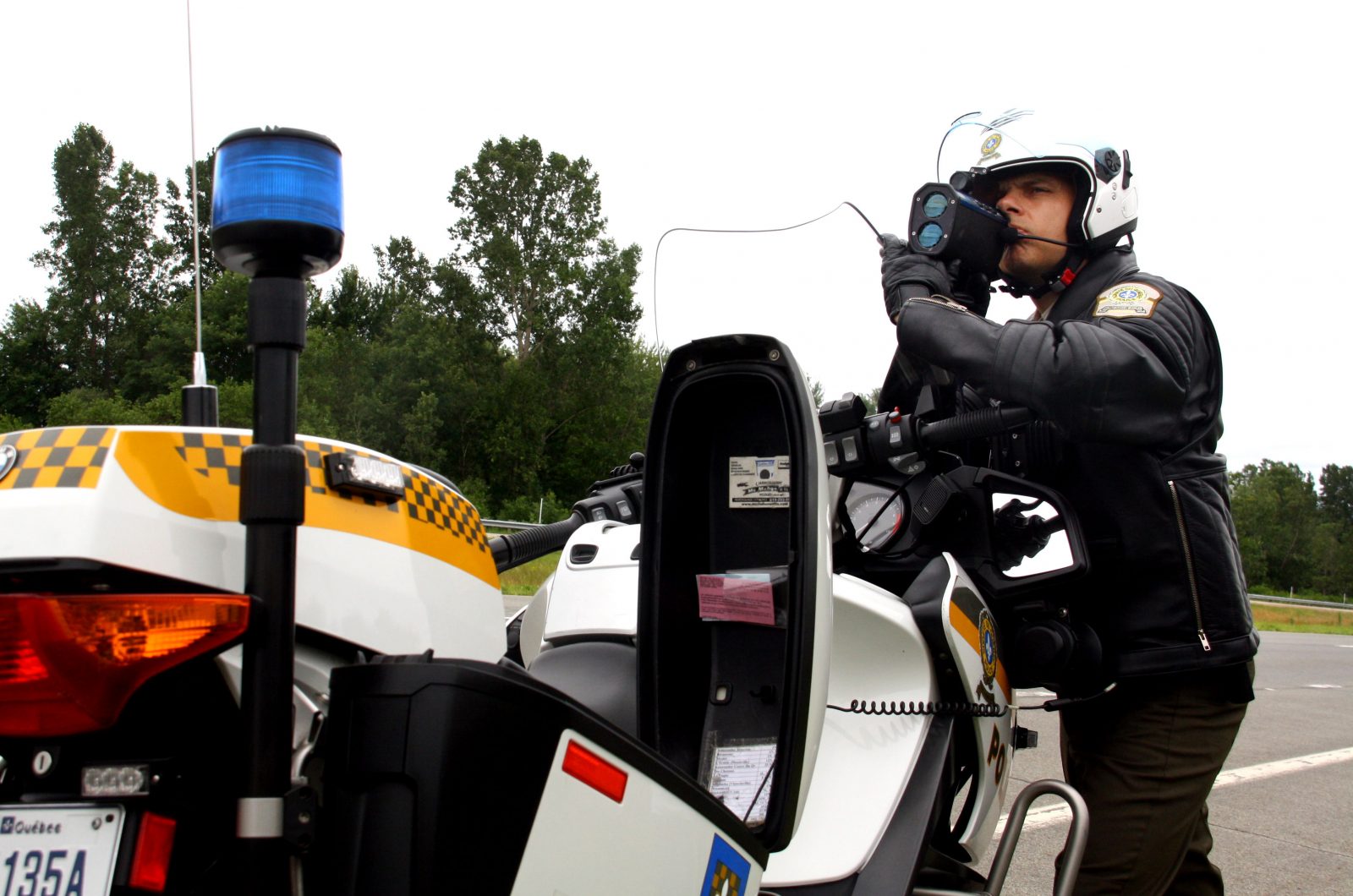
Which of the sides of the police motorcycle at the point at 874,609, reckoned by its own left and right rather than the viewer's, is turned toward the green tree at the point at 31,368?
left

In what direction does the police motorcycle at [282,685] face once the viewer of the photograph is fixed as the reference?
facing away from the viewer and to the right of the viewer
